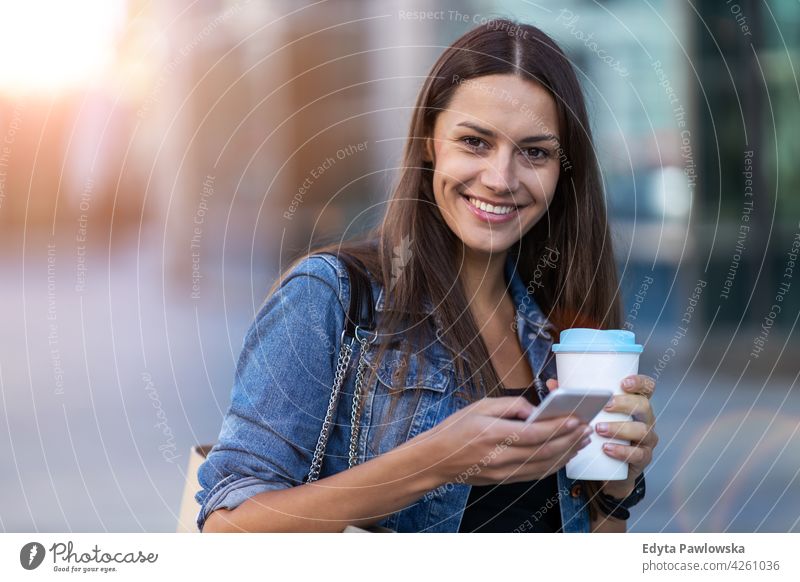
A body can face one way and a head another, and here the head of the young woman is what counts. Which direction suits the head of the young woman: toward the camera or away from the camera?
toward the camera

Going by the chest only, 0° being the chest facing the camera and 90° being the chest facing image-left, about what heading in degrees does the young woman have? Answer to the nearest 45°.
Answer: approximately 315°
